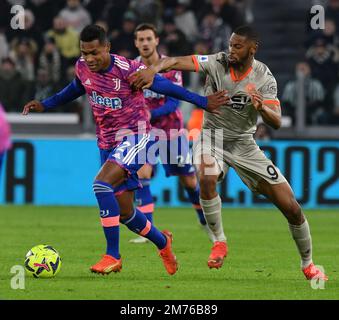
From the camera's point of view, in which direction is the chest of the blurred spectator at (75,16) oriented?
toward the camera

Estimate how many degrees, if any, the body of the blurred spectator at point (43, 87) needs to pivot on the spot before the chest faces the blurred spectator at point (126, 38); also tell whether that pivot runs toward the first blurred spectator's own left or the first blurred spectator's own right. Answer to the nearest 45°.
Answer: approximately 90° to the first blurred spectator's own left

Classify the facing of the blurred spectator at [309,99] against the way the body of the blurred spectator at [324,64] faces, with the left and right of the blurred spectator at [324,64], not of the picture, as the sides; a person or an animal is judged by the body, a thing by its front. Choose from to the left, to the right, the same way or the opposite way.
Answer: the same way

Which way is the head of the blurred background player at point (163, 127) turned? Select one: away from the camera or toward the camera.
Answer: toward the camera

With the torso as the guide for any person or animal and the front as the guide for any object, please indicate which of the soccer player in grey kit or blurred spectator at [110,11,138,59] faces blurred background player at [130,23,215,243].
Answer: the blurred spectator

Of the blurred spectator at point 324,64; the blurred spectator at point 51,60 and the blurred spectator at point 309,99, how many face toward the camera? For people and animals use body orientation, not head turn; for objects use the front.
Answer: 3

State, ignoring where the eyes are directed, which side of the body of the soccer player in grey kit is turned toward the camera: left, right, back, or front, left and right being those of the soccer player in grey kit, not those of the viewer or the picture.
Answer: front

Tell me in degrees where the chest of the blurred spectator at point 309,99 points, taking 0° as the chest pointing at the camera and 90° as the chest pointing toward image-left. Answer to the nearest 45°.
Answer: approximately 0°

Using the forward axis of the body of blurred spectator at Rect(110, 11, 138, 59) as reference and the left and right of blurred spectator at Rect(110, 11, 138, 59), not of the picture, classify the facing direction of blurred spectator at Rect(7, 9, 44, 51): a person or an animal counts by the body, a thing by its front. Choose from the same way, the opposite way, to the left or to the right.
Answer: the same way

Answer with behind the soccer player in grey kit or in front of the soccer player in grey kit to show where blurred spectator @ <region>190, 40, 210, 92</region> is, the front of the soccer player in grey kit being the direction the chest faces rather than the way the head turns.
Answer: behind

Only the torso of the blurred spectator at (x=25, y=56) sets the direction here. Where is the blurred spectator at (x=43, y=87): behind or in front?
in front

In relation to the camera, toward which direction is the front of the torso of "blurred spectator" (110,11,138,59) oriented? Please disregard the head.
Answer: toward the camera

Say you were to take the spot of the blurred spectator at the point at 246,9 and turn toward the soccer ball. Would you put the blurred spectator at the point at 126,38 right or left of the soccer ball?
right
